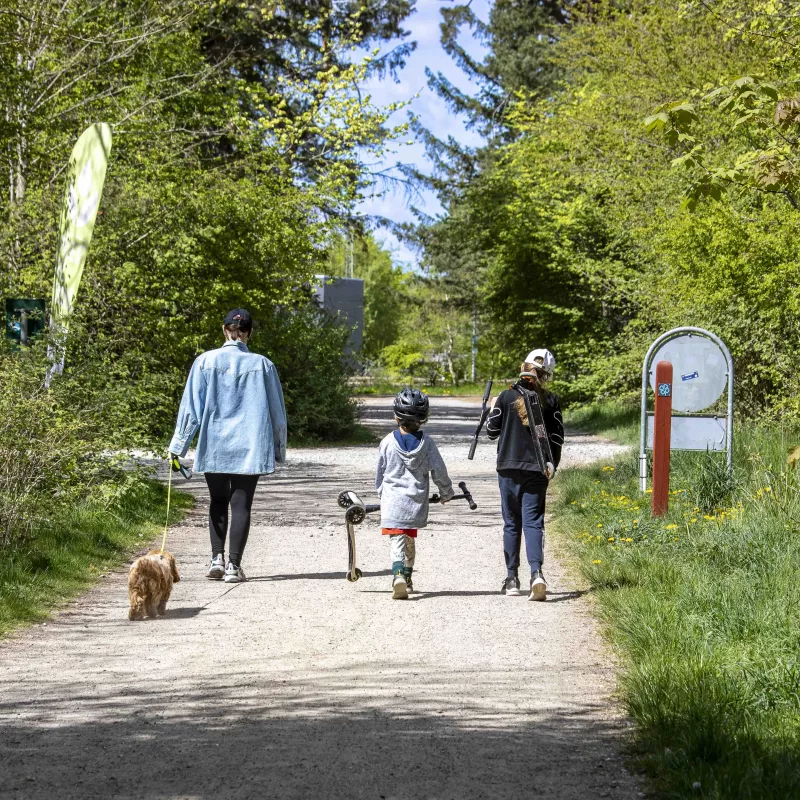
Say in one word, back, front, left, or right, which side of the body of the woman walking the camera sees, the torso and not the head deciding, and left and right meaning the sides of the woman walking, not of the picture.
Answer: back

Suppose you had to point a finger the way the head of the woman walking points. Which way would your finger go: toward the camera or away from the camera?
away from the camera

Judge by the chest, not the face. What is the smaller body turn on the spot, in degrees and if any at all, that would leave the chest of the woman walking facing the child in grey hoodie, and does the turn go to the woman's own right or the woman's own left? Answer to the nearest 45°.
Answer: approximately 135° to the woman's own right

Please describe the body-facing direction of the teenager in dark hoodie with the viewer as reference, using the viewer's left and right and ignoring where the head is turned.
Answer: facing away from the viewer

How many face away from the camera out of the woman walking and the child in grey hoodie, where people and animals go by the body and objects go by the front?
2

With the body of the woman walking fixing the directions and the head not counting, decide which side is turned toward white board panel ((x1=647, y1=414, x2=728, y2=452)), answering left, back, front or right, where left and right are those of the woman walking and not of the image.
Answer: right

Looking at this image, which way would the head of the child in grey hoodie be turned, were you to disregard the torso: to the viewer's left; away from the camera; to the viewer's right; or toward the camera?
away from the camera

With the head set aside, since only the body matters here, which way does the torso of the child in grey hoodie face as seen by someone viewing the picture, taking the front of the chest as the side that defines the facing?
away from the camera

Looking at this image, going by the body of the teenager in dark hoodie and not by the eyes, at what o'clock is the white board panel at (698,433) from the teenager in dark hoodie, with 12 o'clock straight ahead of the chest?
The white board panel is roughly at 1 o'clock from the teenager in dark hoodie.
